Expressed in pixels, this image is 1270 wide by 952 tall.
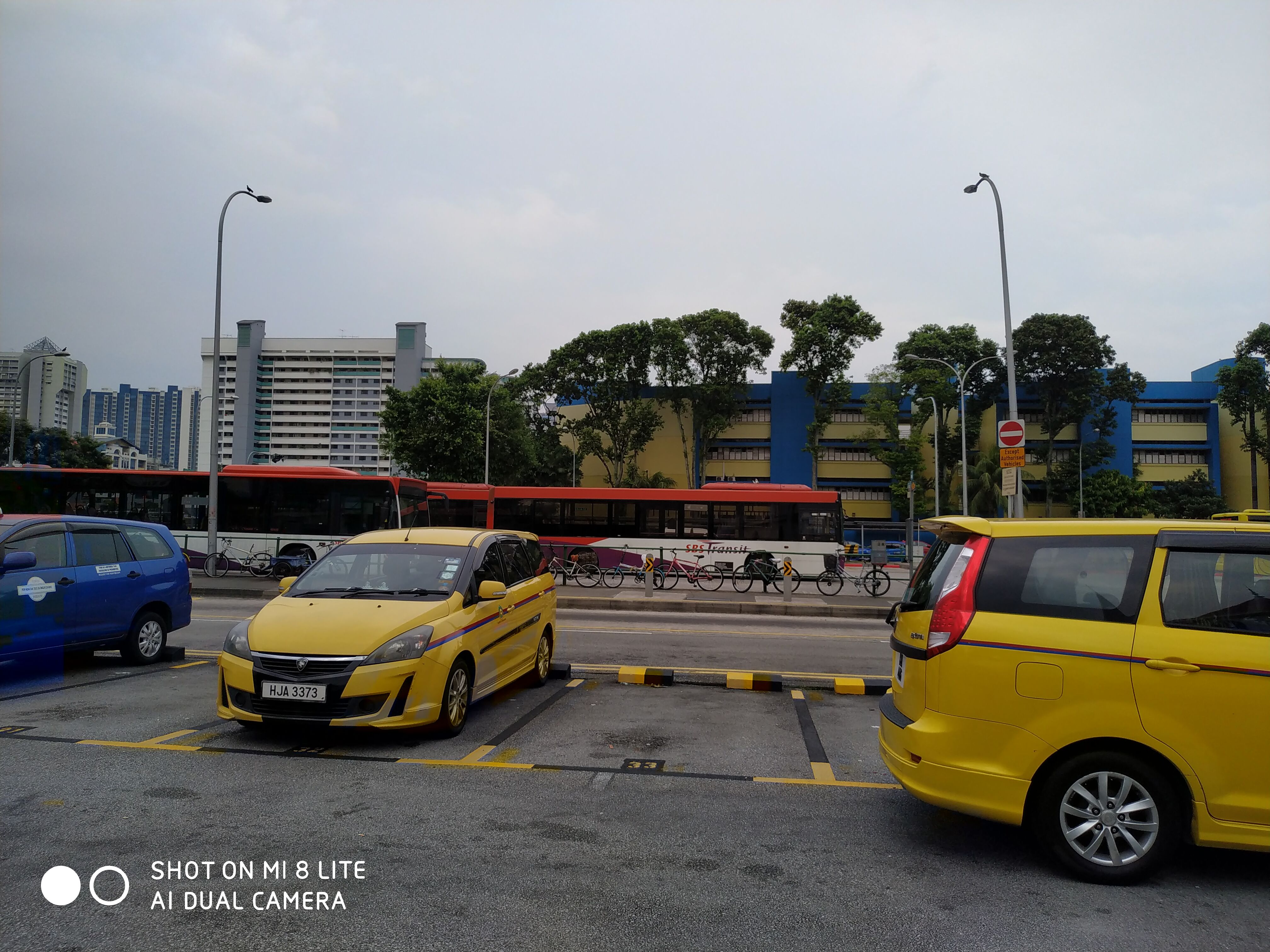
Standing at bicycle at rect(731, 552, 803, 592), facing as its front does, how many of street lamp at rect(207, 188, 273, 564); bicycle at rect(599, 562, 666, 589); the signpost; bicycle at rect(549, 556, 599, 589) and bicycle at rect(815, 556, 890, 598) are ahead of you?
3

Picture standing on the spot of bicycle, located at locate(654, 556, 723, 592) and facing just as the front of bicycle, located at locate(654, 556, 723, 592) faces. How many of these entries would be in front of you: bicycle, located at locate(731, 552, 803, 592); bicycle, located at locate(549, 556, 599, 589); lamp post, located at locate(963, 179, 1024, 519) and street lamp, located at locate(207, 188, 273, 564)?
2

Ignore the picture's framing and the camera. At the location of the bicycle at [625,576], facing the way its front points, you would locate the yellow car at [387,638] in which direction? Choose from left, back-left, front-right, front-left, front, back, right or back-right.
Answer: left

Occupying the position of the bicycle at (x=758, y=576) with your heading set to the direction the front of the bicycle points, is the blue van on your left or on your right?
on your left

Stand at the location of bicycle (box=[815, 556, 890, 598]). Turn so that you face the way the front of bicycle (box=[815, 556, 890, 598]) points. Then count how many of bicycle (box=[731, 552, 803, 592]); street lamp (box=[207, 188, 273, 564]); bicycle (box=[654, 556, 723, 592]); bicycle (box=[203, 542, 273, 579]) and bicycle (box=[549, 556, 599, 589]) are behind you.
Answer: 0

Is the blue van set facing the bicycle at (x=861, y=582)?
no

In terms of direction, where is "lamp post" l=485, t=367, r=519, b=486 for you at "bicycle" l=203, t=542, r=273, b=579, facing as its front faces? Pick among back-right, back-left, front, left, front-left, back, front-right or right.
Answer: back-right

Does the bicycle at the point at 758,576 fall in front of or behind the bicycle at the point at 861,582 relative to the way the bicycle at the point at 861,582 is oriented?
in front

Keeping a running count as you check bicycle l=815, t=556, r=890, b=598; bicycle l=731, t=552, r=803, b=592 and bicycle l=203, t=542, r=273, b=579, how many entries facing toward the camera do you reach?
0

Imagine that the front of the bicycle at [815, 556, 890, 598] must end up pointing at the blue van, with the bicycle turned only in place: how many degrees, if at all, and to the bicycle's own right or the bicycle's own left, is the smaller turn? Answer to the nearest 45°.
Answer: approximately 45° to the bicycle's own left

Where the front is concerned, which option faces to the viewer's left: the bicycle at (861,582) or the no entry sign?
the bicycle

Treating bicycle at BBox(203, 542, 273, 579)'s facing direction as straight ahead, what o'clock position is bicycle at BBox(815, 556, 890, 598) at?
bicycle at BBox(815, 556, 890, 598) is roughly at 7 o'clock from bicycle at BBox(203, 542, 273, 579).

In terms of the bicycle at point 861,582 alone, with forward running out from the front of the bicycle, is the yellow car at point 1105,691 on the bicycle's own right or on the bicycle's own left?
on the bicycle's own left

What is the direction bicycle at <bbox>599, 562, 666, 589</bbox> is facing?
to the viewer's left

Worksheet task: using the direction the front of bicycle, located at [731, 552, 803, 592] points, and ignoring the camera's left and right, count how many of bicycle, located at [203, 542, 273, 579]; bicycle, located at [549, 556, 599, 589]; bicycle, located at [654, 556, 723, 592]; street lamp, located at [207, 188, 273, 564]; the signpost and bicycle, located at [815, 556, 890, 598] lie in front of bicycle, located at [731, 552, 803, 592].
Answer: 4

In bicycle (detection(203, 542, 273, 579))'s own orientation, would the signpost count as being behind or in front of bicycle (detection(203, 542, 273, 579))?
behind

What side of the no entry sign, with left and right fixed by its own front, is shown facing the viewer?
front

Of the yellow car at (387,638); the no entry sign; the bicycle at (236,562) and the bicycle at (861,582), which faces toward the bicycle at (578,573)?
the bicycle at (861,582)

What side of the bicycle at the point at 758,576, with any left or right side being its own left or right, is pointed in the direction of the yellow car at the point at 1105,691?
left

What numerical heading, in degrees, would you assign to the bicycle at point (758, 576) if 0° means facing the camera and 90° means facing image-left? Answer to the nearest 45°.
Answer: approximately 90°

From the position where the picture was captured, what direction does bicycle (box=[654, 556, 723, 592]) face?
facing to the left of the viewer
